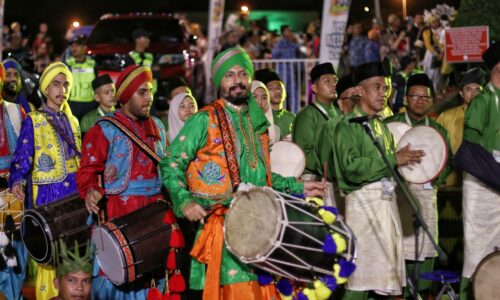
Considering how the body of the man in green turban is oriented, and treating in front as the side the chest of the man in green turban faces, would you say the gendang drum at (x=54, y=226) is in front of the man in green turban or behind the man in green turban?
behind

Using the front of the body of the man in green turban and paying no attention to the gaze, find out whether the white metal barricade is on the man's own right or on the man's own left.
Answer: on the man's own left

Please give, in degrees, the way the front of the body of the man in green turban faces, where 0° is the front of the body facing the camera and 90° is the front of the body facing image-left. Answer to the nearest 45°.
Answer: approximately 315°
